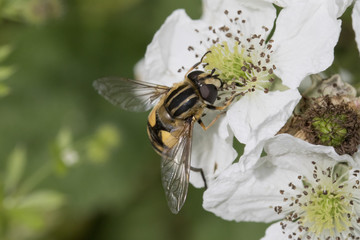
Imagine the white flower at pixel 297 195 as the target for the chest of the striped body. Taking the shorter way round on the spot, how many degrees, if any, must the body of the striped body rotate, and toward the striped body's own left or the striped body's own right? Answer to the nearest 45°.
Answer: approximately 90° to the striped body's own right

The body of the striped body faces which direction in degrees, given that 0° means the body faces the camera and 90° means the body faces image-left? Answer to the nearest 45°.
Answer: approximately 225°

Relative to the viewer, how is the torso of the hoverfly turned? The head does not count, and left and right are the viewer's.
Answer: facing away from the viewer and to the right of the viewer

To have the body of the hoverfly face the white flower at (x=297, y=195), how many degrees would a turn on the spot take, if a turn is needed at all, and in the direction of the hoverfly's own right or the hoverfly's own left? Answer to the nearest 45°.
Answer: approximately 90° to the hoverfly's own right
